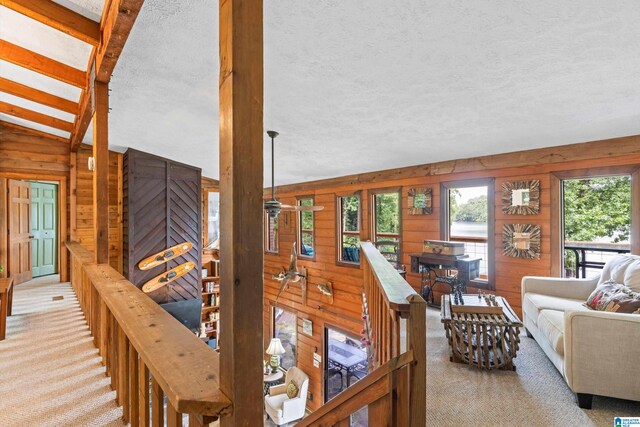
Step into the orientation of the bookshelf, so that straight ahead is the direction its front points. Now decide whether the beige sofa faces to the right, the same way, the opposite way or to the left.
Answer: the opposite way

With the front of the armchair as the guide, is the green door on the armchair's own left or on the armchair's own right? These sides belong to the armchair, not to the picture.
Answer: on the armchair's own right

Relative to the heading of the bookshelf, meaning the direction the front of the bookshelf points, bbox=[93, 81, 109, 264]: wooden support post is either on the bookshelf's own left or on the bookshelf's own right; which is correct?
on the bookshelf's own right

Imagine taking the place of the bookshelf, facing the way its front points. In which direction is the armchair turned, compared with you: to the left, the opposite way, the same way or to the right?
to the right

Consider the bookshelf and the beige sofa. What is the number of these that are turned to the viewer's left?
1

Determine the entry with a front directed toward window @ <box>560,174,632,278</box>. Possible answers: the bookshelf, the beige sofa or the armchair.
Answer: the bookshelf

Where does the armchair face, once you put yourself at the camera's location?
facing the viewer and to the left of the viewer

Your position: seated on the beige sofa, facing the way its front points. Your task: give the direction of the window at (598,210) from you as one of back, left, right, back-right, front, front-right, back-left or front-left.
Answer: right

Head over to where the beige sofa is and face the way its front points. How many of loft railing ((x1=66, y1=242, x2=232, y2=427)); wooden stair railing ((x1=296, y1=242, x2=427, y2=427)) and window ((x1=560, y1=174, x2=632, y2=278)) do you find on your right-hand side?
1

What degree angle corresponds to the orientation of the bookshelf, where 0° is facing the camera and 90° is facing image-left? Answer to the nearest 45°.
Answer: approximately 315°

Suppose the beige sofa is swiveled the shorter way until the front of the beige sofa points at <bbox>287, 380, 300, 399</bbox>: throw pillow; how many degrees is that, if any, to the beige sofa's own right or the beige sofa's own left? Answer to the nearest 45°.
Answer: approximately 45° to the beige sofa's own right

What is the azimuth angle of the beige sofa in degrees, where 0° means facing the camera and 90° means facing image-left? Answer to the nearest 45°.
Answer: approximately 90°
